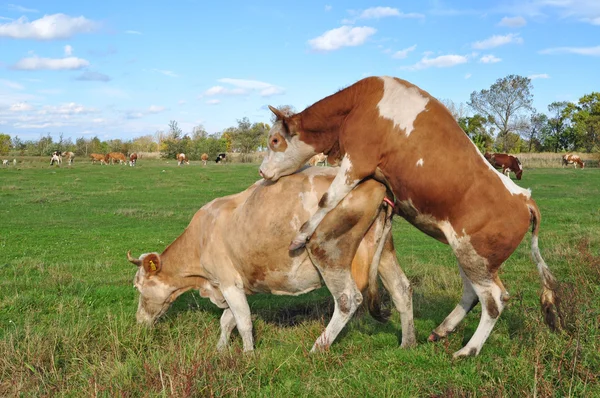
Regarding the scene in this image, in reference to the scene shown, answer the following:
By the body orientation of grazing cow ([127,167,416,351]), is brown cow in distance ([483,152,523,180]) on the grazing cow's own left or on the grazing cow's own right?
on the grazing cow's own right

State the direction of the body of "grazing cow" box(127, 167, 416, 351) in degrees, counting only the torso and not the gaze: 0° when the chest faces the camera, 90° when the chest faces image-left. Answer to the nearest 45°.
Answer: approximately 90°
